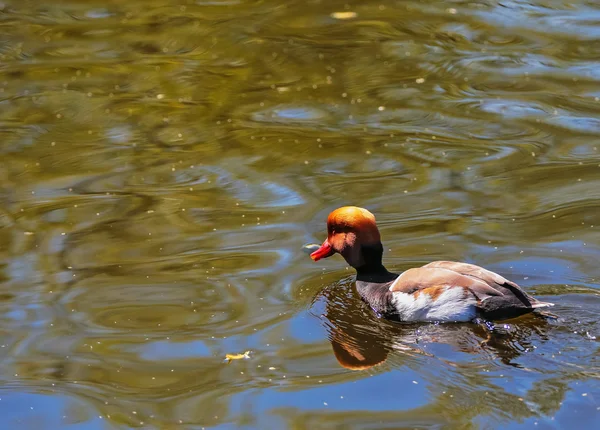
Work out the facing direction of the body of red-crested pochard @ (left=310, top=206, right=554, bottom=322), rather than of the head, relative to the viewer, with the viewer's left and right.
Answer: facing to the left of the viewer
